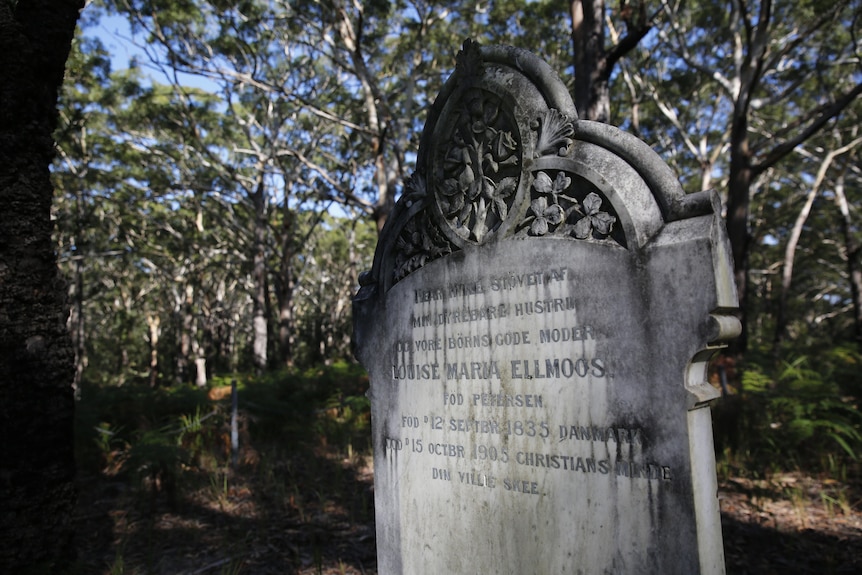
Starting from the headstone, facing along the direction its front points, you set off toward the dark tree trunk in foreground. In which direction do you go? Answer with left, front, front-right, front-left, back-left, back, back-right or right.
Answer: front-right

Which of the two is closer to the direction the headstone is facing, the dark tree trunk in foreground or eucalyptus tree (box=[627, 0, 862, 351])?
the dark tree trunk in foreground

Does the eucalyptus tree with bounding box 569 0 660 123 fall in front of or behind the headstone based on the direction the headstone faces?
behind

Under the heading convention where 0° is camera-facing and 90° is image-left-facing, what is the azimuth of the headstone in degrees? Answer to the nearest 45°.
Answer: approximately 45°

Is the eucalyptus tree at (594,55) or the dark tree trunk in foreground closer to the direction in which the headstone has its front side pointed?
the dark tree trunk in foreground

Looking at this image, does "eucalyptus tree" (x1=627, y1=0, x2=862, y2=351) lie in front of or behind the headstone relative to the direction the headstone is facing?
behind
